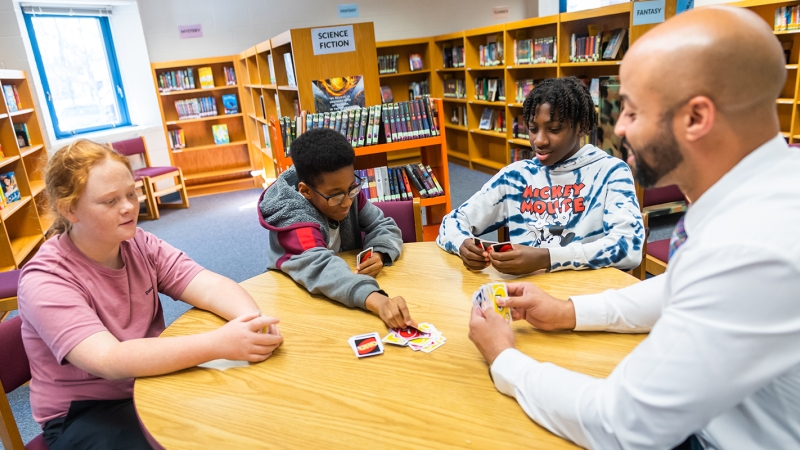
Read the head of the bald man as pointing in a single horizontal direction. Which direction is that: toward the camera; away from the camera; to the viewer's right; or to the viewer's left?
to the viewer's left

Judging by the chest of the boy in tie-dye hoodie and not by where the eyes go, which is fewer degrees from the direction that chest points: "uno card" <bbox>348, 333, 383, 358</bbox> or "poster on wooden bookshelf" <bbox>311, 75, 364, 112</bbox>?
the uno card

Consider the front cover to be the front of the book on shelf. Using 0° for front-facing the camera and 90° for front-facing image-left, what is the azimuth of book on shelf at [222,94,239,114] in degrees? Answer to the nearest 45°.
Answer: approximately 0°

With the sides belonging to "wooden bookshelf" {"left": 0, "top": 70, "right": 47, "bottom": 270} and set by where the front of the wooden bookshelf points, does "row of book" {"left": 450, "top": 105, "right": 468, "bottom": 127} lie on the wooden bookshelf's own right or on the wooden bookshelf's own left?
on the wooden bookshelf's own left

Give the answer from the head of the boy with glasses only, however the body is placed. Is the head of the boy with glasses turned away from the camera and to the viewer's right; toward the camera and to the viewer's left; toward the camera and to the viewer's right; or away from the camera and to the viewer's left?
toward the camera and to the viewer's right

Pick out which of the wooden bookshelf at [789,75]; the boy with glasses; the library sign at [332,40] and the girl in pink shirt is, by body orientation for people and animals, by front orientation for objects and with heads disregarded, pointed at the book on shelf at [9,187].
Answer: the wooden bookshelf

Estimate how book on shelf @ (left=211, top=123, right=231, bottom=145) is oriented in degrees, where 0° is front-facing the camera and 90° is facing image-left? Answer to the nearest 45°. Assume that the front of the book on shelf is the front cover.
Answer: approximately 0°
